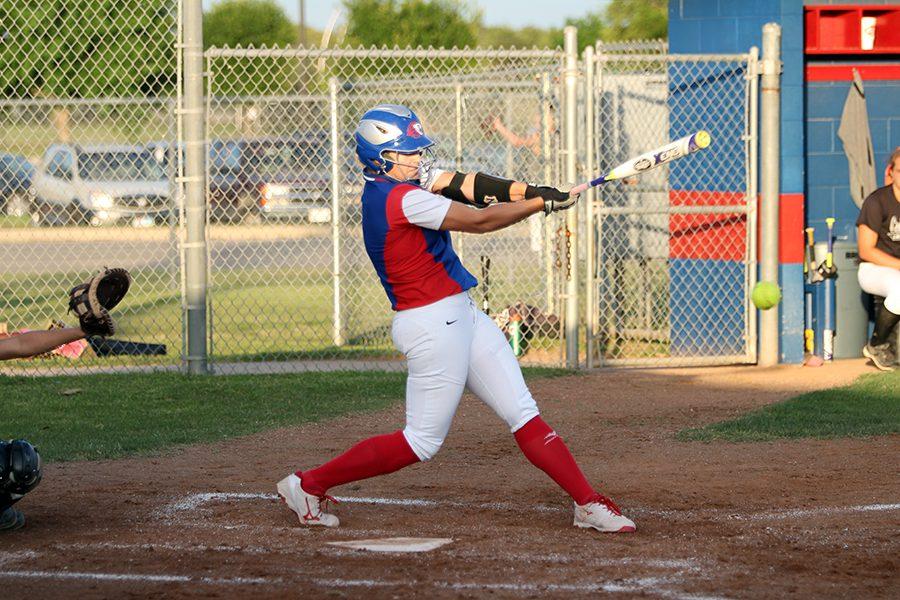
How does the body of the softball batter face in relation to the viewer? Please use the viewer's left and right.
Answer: facing to the right of the viewer

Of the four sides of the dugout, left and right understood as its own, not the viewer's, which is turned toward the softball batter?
front

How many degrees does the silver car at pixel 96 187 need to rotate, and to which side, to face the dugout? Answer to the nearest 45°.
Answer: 0° — it already faces it

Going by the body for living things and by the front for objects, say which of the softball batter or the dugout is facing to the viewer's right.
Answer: the softball batter

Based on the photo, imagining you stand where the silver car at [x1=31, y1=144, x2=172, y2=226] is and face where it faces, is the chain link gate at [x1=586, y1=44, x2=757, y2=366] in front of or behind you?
in front

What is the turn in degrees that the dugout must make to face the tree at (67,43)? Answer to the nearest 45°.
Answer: approximately 90° to its right

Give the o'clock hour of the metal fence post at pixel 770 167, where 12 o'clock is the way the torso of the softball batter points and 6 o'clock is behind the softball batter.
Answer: The metal fence post is roughly at 10 o'clock from the softball batter.

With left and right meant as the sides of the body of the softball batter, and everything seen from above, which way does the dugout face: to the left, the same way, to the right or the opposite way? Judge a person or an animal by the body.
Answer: to the right

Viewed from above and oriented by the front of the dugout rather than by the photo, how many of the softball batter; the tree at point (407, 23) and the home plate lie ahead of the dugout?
2

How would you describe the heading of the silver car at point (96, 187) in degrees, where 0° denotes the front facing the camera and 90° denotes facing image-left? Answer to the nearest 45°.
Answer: approximately 315°

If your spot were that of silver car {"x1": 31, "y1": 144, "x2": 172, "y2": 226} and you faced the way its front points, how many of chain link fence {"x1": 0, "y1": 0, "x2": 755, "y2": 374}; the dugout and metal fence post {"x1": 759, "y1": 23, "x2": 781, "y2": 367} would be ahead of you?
3

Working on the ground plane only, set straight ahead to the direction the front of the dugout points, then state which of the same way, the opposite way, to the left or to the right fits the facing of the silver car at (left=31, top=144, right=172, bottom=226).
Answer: the same way
